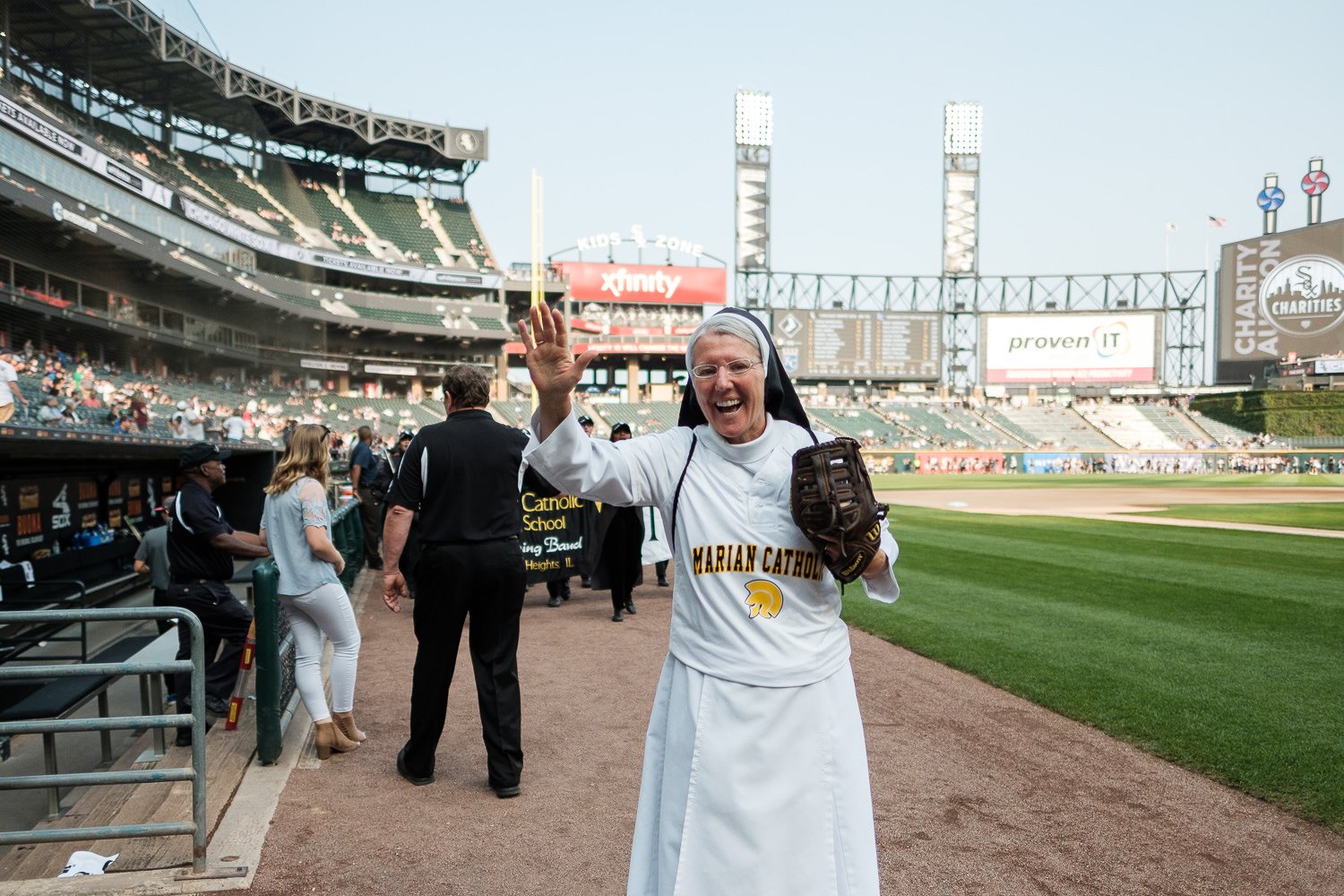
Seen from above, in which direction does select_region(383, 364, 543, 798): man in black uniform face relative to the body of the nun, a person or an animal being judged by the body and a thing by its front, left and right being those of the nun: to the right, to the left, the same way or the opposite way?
the opposite way

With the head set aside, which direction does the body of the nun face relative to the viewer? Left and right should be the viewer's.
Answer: facing the viewer

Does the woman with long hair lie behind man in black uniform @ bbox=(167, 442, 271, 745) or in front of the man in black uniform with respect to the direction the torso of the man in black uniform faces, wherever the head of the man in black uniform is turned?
in front

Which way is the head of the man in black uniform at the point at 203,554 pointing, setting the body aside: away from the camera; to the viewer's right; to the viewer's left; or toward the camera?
to the viewer's right

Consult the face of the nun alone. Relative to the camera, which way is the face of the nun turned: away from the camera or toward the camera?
toward the camera

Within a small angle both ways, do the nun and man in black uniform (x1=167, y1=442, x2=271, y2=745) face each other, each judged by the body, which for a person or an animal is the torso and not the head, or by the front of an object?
no

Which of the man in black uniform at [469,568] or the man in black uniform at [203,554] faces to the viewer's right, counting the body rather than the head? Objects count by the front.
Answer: the man in black uniform at [203,554]

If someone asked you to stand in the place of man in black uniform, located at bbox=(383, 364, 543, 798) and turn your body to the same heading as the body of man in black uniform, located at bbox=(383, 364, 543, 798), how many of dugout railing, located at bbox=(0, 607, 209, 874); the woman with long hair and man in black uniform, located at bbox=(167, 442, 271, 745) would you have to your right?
0

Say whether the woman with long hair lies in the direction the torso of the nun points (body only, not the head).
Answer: no

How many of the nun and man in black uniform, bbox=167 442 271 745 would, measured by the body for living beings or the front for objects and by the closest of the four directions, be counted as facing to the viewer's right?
1

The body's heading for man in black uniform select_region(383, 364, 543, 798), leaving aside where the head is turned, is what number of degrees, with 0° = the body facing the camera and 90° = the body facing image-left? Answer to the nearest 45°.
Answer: approximately 180°

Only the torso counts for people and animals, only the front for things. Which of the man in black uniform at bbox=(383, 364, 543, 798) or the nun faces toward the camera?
the nun

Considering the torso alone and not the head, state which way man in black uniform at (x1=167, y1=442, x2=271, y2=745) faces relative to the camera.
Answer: to the viewer's right

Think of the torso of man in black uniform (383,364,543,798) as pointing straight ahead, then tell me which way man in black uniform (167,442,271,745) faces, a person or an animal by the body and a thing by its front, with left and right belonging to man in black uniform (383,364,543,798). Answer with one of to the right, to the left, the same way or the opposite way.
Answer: to the right

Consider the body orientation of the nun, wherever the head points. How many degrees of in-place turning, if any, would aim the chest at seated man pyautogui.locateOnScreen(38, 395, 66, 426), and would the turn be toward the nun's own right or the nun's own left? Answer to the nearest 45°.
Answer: approximately 135° to the nun's own right
